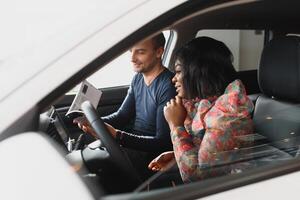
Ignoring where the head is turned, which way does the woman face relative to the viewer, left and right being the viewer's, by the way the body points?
facing to the left of the viewer

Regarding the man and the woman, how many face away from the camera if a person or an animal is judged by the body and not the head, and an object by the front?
0

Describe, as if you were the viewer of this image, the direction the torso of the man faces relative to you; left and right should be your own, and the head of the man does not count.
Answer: facing the viewer and to the left of the viewer

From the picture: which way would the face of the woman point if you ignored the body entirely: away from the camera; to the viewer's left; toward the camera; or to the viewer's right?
to the viewer's left

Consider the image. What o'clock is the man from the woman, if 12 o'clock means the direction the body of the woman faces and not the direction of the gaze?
The man is roughly at 2 o'clock from the woman.
